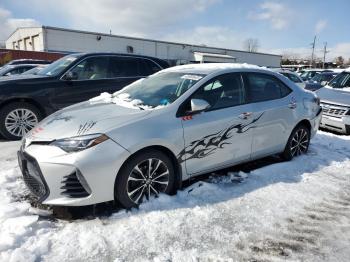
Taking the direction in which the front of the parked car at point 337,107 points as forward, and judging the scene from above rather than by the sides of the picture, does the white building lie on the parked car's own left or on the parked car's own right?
on the parked car's own right

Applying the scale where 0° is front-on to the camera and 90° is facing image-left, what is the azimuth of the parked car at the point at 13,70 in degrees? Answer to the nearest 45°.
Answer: approximately 45°

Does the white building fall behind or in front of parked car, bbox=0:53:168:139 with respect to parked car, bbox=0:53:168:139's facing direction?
behind

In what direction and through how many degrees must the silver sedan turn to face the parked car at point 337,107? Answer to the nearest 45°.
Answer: approximately 180°

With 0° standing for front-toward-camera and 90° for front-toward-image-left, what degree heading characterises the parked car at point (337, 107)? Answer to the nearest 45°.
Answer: approximately 45°

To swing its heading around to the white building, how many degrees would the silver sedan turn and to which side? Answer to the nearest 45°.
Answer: approximately 135° to its right
